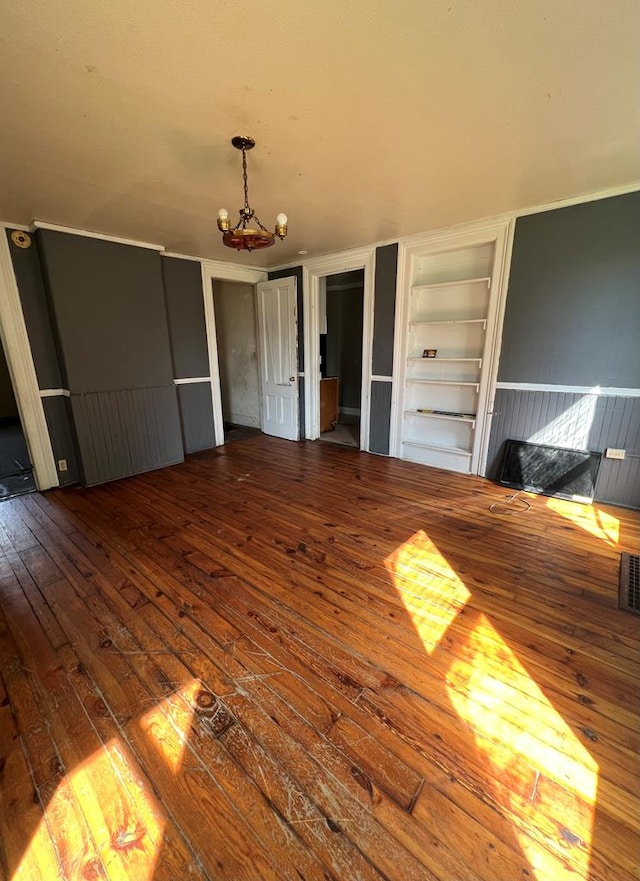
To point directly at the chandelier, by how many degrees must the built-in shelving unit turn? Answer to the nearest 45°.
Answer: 0° — it already faces it

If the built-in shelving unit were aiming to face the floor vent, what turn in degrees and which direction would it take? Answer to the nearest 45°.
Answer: approximately 90° to its left

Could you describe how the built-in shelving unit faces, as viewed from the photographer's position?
facing the viewer and to the left of the viewer

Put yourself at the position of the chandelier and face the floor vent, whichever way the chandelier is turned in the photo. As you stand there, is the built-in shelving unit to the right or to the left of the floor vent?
left

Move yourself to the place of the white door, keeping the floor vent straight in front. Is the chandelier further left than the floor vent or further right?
right

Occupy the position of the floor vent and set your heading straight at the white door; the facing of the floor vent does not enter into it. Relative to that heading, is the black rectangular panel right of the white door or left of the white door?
right

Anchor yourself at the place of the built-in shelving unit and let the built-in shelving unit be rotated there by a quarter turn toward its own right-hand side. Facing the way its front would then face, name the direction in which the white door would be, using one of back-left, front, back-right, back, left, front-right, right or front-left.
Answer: front-left

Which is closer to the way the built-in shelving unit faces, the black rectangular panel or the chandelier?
the chandelier

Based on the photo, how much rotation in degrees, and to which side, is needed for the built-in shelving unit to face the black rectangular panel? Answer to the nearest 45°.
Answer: approximately 90° to its left
